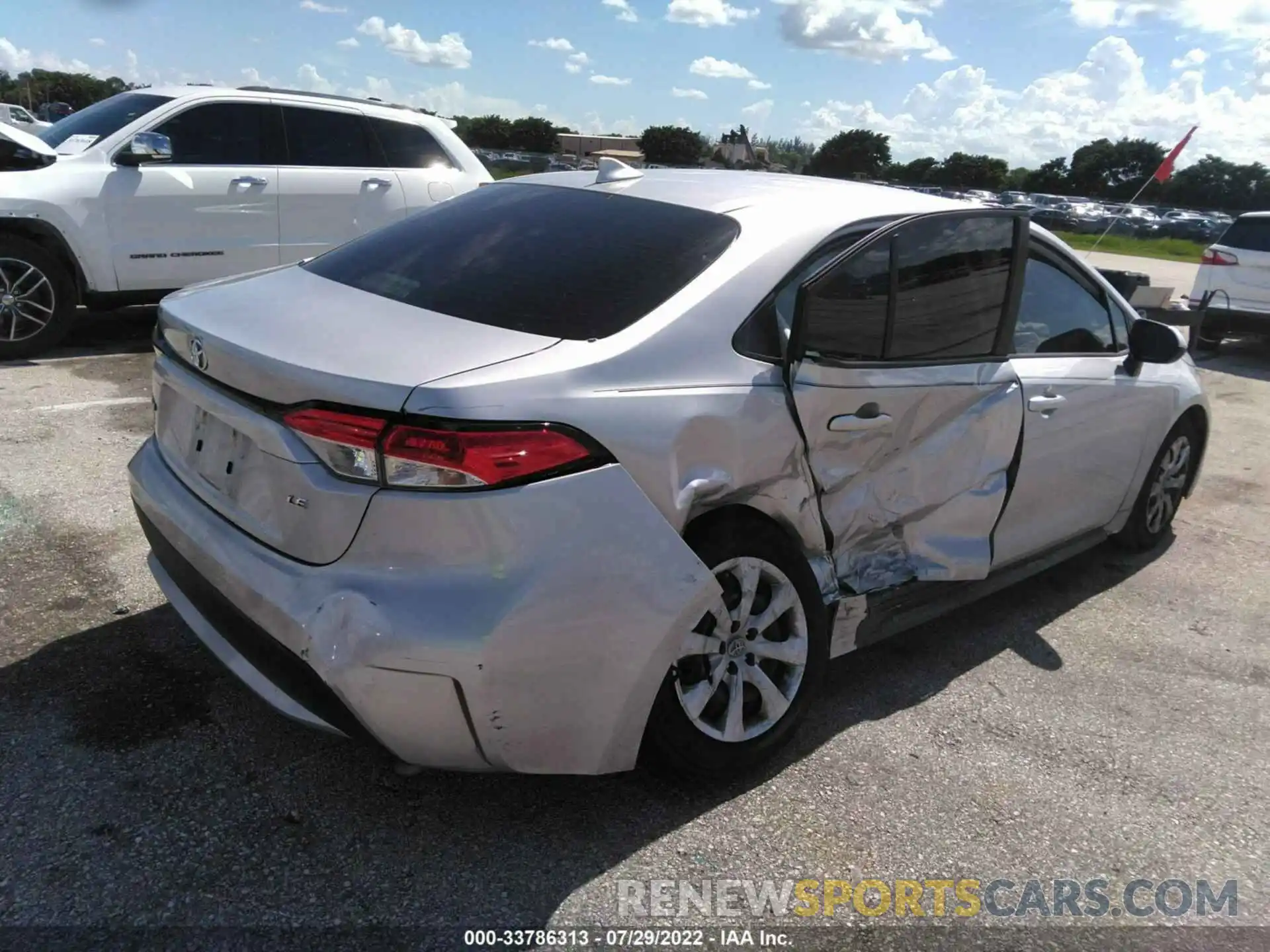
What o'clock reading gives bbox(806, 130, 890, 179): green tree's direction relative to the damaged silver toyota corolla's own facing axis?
The green tree is roughly at 11 o'clock from the damaged silver toyota corolla.

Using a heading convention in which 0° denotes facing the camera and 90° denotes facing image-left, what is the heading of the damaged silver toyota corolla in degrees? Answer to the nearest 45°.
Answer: approximately 225°

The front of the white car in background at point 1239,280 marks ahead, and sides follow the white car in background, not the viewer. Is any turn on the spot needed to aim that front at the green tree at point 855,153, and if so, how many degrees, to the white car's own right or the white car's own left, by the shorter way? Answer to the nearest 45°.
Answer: approximately 45° to the white car's own left

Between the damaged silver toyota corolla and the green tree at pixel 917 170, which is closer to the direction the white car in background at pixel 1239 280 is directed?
the green tree

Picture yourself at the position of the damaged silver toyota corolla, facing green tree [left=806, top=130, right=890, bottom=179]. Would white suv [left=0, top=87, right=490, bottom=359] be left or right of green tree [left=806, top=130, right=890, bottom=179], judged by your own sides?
left

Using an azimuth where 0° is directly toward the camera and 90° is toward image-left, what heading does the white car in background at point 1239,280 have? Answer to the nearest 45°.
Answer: approximately 180°

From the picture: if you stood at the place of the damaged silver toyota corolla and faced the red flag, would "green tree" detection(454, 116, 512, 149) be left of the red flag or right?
left

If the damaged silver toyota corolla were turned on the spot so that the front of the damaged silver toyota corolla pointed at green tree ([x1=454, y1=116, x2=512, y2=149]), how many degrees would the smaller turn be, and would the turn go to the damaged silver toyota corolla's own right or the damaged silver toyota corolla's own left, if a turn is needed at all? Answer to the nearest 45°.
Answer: approximately 45° to the damaged silver toyota corolla's own left
